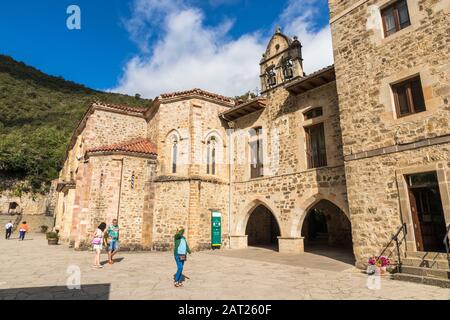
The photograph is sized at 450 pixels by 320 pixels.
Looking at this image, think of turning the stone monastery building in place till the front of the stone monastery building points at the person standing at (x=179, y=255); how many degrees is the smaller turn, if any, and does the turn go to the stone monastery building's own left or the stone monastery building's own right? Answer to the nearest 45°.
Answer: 0° — it already faces them

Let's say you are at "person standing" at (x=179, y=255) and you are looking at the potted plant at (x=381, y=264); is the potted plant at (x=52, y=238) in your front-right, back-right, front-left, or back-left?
back-left

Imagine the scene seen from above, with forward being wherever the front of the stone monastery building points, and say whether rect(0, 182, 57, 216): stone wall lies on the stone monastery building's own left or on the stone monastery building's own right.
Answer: on the stone monastery building's own right

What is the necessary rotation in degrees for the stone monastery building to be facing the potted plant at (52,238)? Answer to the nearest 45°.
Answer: approximately 45° to its right

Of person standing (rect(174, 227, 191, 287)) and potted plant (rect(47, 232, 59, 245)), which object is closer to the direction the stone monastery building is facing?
the person standing

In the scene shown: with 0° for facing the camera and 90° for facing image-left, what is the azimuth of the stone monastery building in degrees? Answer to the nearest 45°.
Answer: approximately 45°

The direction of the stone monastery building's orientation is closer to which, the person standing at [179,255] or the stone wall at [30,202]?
the person standing
